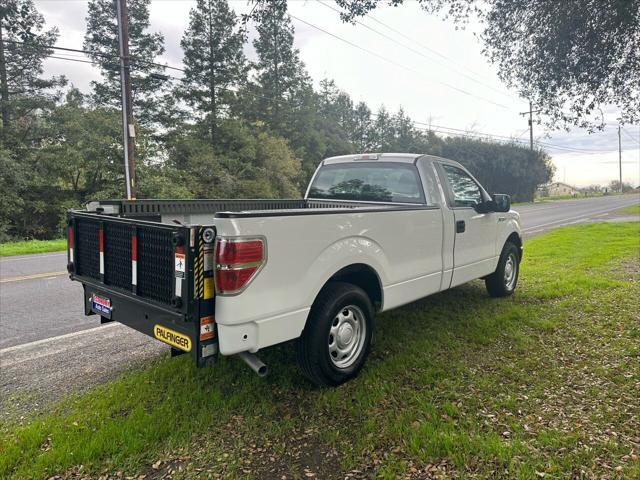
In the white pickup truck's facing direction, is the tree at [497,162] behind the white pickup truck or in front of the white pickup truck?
in front

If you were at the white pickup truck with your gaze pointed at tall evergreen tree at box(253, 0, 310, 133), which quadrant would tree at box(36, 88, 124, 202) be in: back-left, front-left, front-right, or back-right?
front-left

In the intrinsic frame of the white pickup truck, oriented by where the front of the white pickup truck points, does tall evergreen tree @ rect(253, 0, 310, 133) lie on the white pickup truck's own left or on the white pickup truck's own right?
on the white pickup truck's own left

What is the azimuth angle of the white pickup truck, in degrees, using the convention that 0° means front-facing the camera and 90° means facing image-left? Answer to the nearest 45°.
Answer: approximately 225°

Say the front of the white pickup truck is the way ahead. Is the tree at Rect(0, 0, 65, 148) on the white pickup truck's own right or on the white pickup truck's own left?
on the white pickup truck's own left

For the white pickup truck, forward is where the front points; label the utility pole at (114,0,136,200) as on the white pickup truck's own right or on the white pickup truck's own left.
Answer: on the white pickup truck's own left

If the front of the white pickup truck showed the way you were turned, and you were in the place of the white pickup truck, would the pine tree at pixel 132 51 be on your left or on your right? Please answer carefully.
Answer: on your left

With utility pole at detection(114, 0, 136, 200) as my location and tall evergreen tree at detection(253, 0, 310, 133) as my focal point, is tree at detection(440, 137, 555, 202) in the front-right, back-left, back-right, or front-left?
front-right

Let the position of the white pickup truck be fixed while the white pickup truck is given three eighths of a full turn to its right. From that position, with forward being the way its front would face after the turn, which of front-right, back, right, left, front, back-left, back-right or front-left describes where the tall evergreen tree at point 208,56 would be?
back
